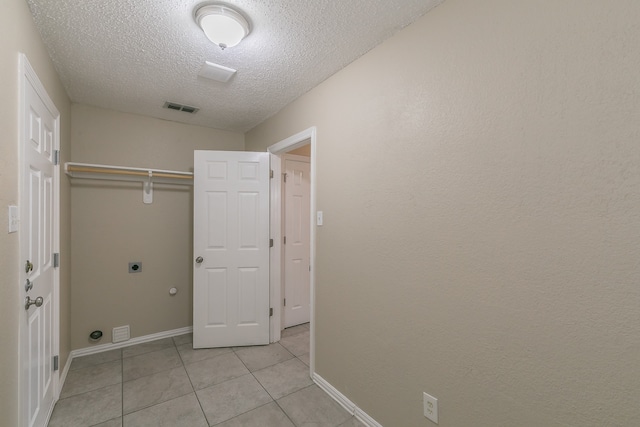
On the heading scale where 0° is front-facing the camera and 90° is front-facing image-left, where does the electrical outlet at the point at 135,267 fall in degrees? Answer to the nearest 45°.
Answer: approximately 0°

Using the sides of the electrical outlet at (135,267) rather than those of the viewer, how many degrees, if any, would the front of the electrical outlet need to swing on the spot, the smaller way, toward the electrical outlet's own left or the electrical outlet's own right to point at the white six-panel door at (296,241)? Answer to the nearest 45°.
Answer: approximately 90° to the electrical outlet's own left

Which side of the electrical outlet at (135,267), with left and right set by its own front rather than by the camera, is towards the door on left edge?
front

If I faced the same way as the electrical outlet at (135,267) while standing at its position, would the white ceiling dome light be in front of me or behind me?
in front

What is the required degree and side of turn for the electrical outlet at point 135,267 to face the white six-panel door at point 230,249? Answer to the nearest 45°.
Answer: approximately 45° to its left
